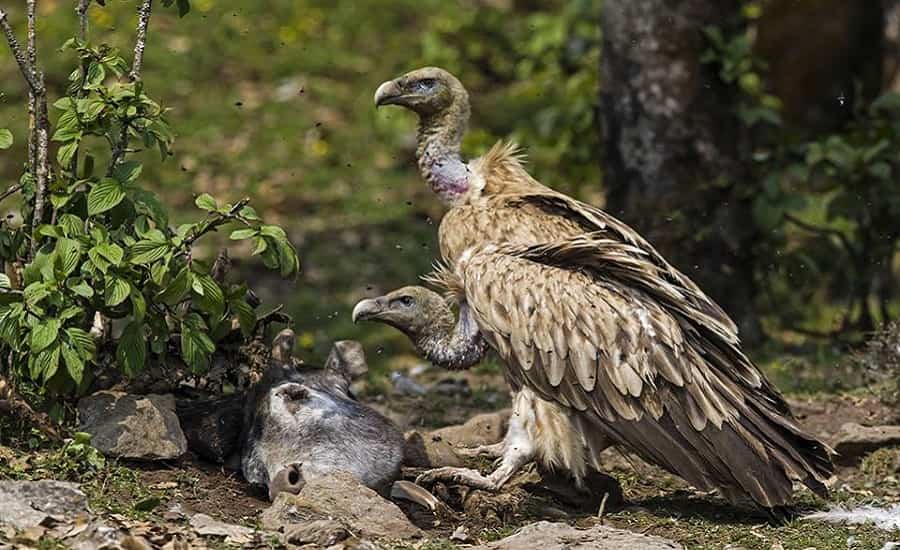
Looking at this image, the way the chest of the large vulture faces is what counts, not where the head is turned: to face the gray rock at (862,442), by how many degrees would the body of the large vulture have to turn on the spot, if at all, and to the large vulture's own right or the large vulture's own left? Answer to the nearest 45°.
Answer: approximately 135° to the large vulture's own right

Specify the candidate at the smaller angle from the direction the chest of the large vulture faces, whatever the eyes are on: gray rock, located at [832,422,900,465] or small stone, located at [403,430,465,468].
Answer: the small stone

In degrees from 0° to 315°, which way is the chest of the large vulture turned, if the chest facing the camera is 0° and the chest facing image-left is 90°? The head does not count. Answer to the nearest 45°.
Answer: approximately 90°

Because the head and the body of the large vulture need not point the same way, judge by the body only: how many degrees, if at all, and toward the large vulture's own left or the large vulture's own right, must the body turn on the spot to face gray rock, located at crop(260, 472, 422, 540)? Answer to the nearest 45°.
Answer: approximately 45° to the large vulture's own left

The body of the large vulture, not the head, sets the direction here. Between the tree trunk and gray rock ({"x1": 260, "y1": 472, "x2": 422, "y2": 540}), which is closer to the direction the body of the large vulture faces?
the gray rock

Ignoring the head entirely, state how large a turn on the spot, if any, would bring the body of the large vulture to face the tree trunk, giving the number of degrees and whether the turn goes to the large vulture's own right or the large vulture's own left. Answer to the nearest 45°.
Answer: approximately 90° to the large vulture's own right

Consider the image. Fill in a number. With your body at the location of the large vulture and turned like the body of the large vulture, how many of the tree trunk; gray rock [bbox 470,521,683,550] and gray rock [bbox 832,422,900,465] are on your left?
1

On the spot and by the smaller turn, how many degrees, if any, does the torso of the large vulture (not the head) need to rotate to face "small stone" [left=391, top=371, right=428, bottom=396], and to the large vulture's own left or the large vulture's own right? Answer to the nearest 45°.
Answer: approximately 45° to the large vulture's own right

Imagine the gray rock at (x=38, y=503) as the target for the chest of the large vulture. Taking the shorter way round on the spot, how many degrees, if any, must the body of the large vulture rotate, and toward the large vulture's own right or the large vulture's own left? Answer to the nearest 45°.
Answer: approximately 45° to the large vulture's own left

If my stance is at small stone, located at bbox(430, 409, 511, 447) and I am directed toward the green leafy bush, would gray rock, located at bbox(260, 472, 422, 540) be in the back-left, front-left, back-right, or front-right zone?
front-left

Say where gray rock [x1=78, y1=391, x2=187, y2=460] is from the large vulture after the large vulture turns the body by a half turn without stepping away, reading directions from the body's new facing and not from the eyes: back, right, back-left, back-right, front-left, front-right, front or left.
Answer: back

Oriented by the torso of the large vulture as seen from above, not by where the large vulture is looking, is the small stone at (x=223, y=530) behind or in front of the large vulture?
in front

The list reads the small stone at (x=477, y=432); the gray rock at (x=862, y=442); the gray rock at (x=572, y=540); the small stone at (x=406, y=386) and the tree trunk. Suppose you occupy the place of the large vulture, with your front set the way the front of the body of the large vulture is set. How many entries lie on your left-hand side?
1

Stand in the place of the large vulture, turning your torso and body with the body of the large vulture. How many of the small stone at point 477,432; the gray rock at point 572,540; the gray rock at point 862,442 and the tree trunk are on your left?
1
